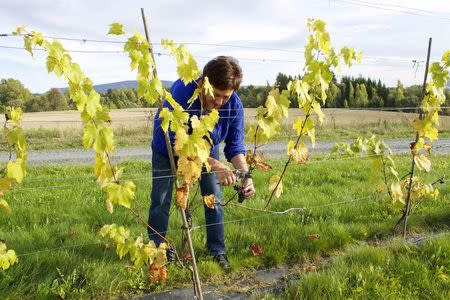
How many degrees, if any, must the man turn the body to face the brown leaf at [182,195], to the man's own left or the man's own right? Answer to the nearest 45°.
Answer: approximately 45° to the man's own right

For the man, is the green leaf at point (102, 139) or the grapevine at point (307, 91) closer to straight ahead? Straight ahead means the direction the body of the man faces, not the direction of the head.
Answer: the grapevine

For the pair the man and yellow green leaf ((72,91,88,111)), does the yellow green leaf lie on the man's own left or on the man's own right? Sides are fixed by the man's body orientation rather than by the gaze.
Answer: on the man's own right

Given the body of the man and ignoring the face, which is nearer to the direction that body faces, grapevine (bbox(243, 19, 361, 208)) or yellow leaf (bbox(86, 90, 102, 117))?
the grapevine

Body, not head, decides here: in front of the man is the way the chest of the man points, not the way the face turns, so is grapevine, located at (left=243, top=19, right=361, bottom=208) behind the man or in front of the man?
in front

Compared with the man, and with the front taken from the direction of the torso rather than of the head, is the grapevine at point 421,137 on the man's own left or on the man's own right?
on the man's own left

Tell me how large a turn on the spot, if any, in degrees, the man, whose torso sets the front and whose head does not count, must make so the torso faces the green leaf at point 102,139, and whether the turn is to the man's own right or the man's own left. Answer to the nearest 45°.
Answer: approximately 45° to the man's own right

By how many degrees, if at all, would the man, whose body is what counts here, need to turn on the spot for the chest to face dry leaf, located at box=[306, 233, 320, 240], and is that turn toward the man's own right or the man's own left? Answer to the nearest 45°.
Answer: approximately 90° to the man's own left

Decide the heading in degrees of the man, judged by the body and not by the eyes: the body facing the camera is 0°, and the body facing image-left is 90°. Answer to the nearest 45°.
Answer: approximately 315°

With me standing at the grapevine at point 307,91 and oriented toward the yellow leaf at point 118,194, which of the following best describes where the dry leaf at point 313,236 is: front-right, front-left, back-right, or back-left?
back-right
